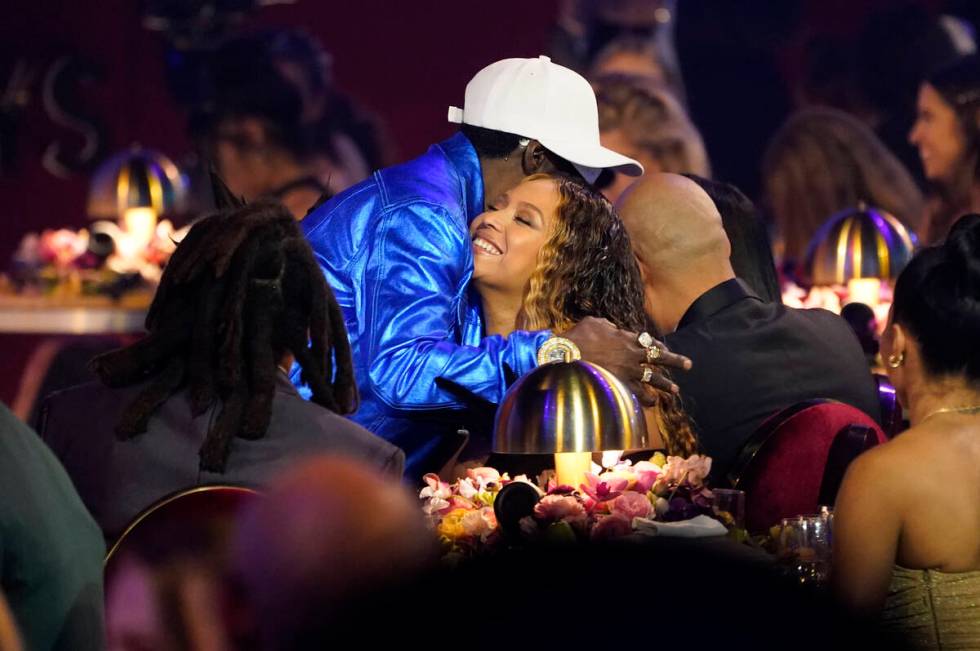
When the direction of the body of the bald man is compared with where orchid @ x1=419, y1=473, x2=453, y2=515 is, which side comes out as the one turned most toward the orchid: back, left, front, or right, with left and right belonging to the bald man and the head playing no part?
left

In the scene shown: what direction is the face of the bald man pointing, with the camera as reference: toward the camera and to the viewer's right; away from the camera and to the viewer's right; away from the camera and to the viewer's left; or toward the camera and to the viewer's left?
away from the camera and to the viewer's left

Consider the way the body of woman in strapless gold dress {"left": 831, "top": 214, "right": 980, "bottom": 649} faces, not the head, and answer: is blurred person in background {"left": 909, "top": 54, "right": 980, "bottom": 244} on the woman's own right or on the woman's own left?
on the woman's own right

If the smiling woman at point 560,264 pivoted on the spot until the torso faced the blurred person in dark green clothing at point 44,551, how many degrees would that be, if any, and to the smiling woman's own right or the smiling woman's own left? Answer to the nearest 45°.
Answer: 0° — they already face them

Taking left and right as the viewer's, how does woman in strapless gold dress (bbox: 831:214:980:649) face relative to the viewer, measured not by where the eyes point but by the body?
facing away from the viewer and to the left of the viewer

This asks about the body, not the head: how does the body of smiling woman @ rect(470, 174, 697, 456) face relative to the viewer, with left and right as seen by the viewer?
facing the viewer and to the left of the viewer

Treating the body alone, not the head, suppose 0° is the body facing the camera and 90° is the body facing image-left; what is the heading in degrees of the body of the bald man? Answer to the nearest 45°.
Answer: approximately 135°

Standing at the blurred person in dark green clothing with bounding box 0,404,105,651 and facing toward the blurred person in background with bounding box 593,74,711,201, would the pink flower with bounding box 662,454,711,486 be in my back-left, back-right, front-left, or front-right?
front-right

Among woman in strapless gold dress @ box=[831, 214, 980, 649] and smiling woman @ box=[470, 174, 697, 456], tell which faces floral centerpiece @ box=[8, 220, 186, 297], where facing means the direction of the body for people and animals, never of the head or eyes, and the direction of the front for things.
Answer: the woman in strapless gold dress

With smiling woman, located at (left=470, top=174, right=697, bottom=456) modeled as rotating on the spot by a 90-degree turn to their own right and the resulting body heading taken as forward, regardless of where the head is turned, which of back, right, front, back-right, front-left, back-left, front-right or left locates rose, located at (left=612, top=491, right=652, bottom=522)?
back-left

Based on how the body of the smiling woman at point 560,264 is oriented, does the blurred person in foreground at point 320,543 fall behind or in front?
in front

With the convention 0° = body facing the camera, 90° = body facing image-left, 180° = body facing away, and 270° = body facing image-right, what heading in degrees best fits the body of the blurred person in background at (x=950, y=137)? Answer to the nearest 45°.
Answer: approximately 90°

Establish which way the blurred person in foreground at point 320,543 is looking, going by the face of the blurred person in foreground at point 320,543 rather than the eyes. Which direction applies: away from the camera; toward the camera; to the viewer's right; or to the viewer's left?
away from the camera

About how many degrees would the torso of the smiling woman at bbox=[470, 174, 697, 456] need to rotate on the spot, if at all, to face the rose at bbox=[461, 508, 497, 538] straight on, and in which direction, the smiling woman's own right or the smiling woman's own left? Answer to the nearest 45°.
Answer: approximately 45° to the smiling woman's own left
